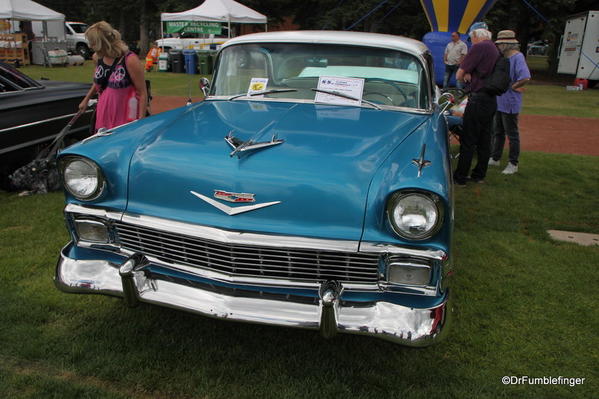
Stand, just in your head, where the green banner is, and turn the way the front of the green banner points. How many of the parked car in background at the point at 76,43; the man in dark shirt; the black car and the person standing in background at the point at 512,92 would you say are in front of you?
3

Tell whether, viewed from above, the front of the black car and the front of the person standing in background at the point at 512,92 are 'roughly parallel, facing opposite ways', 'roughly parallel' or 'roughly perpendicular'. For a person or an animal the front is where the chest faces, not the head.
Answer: roughly perpendicular

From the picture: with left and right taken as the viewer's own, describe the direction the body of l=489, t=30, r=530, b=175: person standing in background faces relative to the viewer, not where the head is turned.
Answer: facing to the left of the viewer
